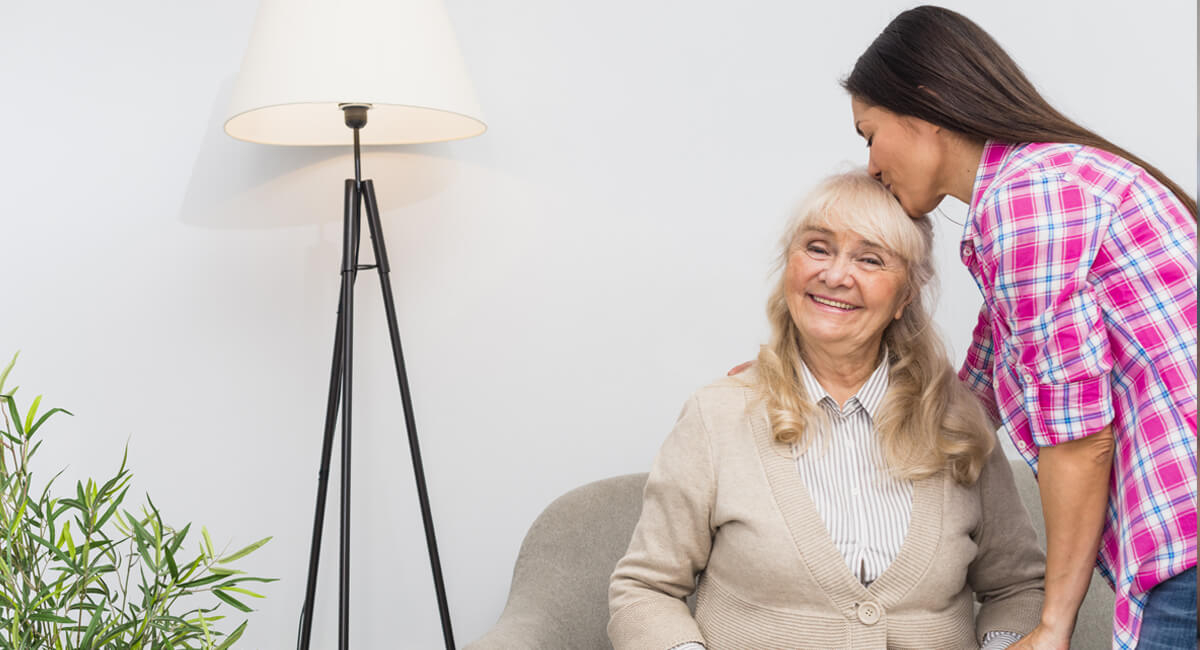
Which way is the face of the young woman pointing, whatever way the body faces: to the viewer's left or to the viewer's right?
to the viewer's left

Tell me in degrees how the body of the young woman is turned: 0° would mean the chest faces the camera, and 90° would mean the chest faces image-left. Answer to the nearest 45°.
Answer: approximately 90°

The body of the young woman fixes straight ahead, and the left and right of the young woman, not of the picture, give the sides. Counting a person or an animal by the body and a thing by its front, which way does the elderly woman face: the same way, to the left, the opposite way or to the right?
to the left

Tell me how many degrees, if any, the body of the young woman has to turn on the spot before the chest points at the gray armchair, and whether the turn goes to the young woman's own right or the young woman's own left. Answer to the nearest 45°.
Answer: approximately 45° to the young woman's own right

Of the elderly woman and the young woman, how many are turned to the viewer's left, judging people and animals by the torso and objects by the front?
1

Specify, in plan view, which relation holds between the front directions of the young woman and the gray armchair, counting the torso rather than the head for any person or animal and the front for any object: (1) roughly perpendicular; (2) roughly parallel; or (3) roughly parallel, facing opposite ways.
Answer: roughly perpendicular
